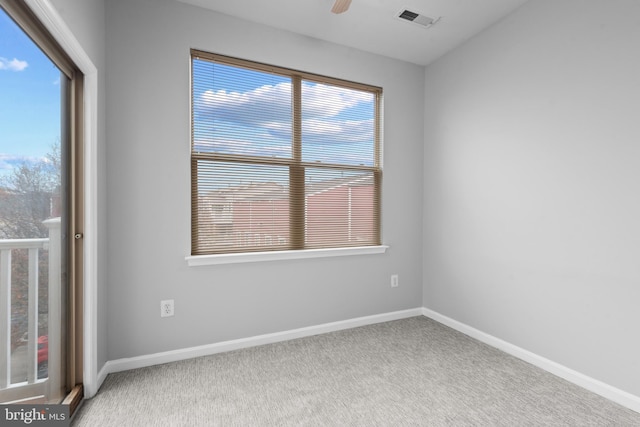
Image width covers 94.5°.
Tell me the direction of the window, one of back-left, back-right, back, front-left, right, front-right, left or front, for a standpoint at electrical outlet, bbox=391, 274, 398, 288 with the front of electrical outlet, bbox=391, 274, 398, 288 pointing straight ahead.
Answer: front-right

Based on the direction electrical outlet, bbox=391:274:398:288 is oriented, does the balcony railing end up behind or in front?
in front

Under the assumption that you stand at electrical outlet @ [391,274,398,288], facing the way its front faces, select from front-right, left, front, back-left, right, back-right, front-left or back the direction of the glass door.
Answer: front-right

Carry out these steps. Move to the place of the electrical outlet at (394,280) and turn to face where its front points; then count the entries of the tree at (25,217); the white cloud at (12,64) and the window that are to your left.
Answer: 0

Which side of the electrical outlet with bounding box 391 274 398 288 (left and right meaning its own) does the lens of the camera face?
front
